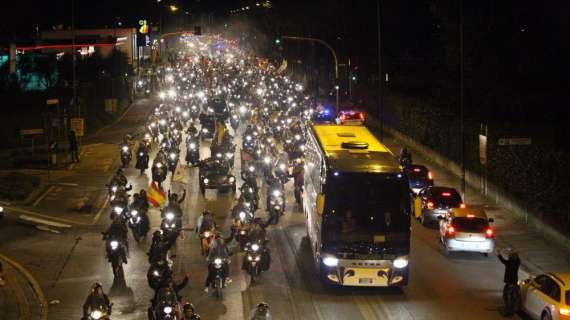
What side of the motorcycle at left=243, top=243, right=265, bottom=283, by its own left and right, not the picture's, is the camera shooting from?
front

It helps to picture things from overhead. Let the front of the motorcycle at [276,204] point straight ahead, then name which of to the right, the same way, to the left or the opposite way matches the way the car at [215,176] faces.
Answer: the same way

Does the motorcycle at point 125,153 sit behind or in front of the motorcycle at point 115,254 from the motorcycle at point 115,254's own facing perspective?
behind

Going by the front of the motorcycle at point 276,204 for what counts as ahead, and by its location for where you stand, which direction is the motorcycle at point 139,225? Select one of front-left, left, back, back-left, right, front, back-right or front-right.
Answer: front-right

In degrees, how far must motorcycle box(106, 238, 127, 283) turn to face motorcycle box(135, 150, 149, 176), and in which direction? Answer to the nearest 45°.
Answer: approximately 180°

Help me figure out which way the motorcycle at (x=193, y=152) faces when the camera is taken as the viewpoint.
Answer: facing the viewer

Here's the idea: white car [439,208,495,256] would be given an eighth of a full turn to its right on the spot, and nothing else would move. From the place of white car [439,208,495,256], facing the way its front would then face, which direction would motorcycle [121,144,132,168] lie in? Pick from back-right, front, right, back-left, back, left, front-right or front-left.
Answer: left

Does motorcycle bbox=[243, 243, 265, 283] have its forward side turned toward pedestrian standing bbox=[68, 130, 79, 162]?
no

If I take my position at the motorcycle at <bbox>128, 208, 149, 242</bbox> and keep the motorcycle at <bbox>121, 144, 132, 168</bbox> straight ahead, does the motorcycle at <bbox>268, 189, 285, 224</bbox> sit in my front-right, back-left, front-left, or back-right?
front-right

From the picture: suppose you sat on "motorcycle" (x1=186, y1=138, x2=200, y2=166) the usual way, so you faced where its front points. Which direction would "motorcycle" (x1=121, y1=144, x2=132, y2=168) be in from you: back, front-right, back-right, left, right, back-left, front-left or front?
right

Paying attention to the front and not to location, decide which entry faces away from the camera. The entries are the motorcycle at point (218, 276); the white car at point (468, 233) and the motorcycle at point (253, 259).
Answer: the white car

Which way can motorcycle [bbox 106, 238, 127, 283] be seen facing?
toward the camera

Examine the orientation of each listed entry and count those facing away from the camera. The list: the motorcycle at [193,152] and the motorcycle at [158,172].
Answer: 0

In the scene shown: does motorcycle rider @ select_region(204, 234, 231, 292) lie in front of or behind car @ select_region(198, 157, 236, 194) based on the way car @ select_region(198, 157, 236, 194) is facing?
in front

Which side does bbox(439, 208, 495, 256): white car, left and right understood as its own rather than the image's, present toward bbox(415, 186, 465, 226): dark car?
front

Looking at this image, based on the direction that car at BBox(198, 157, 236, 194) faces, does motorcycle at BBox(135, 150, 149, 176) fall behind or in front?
behind

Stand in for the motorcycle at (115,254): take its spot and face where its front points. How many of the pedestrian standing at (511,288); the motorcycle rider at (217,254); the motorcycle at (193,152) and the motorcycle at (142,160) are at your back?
2

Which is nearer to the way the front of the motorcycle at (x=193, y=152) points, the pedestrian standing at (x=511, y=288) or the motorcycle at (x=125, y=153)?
the pedestrian standing

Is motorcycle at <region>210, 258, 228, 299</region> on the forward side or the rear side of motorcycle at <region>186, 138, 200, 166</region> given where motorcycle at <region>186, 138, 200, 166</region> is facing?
on the forward side

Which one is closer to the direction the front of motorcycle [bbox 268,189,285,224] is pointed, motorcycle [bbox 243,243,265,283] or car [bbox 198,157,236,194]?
the motorcycle

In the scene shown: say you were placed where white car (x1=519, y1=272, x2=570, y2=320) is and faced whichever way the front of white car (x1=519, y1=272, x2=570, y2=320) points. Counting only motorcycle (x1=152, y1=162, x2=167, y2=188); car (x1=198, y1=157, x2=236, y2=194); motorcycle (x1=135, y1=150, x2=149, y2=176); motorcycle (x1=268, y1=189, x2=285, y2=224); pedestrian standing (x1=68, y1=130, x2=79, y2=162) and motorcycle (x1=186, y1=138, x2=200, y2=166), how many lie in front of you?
6
